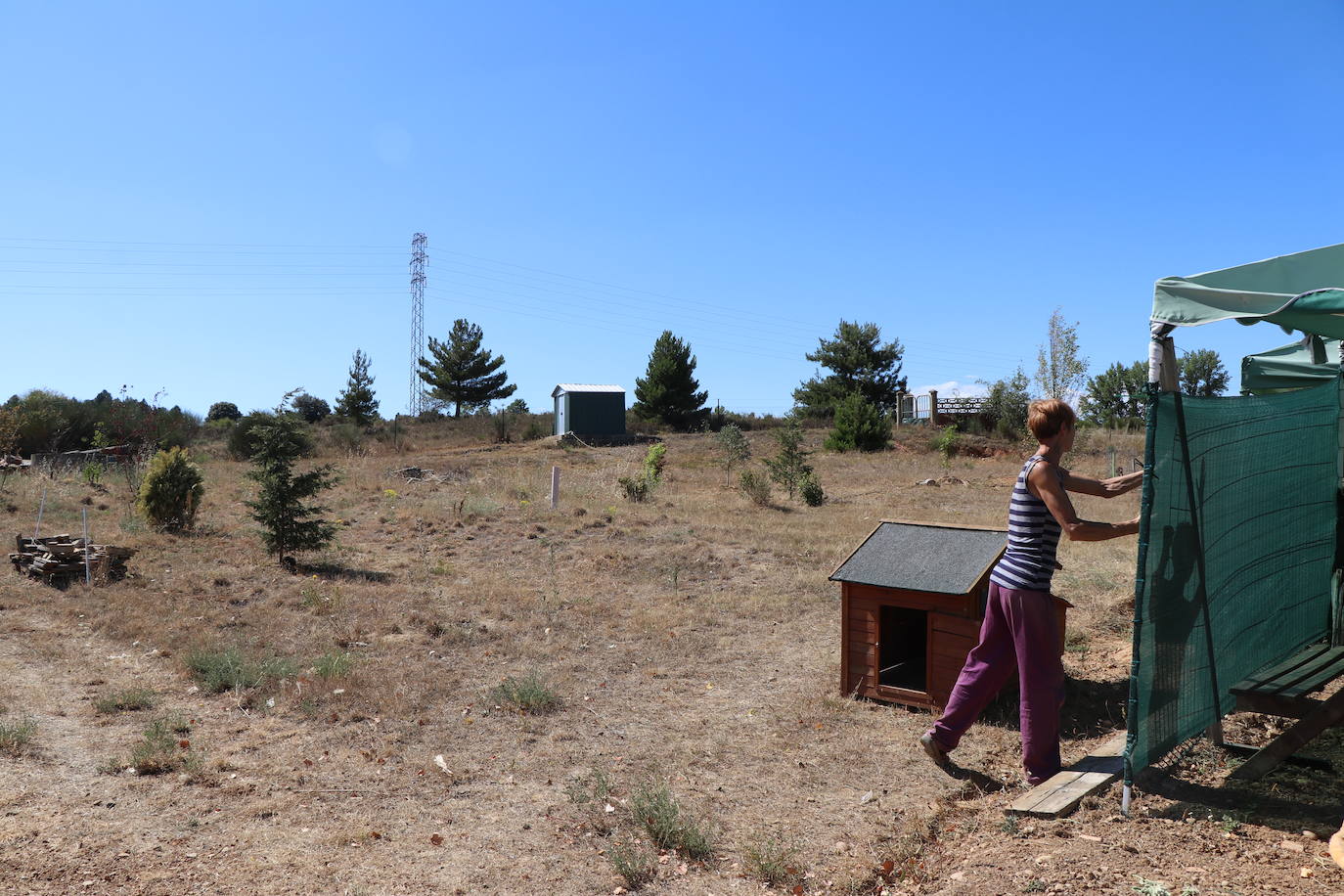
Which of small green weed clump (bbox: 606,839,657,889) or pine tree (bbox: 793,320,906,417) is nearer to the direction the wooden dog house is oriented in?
the small green weed clump

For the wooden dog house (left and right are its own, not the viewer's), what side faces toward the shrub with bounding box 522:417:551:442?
right

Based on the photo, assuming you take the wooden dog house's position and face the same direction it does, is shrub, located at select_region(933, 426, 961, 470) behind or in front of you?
behind

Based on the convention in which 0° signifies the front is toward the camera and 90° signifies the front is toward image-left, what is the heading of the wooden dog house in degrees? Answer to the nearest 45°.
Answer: approximately 45°

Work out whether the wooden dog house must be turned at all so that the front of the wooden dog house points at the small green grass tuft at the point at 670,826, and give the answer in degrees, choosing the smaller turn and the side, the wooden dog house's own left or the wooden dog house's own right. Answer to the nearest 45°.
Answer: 0° — it already faces it

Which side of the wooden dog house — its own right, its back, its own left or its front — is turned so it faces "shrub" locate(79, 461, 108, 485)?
right

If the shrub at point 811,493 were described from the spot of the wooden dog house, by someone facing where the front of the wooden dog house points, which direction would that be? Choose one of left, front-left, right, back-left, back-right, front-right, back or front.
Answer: back-right

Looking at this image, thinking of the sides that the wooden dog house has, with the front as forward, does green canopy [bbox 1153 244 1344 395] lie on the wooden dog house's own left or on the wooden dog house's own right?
on the wooden dog house's own left

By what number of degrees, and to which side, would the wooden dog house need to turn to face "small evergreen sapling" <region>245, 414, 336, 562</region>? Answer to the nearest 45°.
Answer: approximately 90° to its right

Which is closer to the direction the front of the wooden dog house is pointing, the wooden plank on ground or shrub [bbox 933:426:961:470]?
the wooden plank on ground
